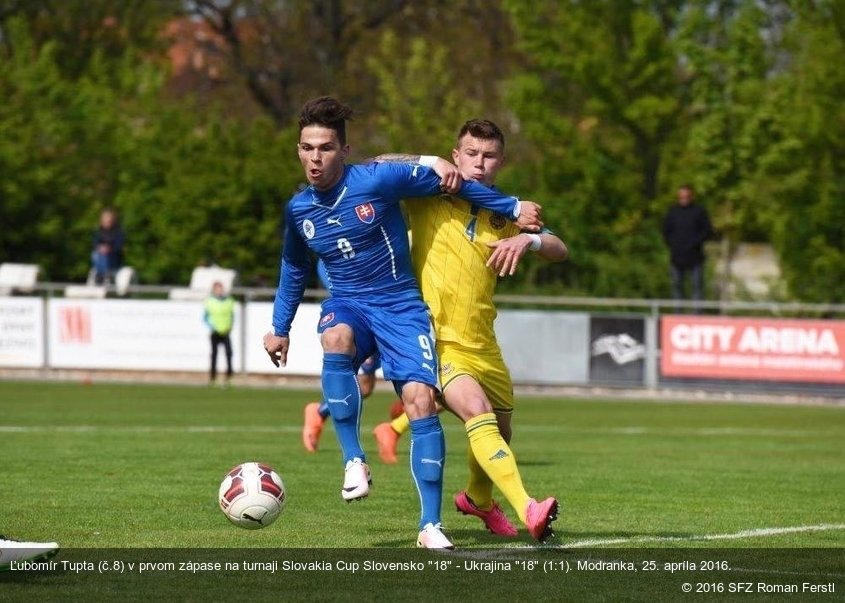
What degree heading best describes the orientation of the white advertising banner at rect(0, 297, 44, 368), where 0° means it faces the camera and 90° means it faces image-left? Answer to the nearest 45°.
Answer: approximately 0°

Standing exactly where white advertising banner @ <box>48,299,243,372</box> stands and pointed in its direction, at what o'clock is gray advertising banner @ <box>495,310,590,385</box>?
gray advertising banner @ <box>495,310,590,385</box> is roughly at 10 o'clock from white advertising banner @ <box>48,299,243,372</box>.

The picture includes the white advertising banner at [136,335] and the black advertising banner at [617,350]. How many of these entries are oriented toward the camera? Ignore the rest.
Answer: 2

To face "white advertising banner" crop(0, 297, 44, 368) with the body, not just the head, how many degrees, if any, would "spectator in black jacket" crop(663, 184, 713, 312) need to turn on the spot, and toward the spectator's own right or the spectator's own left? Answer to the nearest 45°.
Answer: approximately 90° to the spectator's own right

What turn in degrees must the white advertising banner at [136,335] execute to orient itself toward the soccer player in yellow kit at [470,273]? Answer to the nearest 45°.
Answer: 0° — it already faces them

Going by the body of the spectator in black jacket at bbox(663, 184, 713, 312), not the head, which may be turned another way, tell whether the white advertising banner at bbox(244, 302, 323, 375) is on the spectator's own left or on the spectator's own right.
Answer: on the spectator's own right

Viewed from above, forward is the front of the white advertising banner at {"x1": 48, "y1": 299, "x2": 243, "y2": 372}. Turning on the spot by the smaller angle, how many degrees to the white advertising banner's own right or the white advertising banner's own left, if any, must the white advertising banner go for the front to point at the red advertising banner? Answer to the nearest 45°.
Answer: approximately 45° to the white advertising banner's own left

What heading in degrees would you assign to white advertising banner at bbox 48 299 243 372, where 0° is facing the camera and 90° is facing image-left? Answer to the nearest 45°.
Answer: approximately 0°
